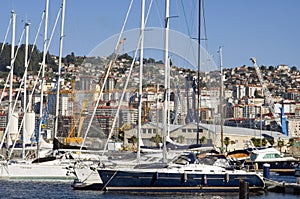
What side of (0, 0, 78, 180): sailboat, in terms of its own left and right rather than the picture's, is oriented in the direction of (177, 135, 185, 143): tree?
back

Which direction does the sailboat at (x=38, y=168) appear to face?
to the viewer's left
